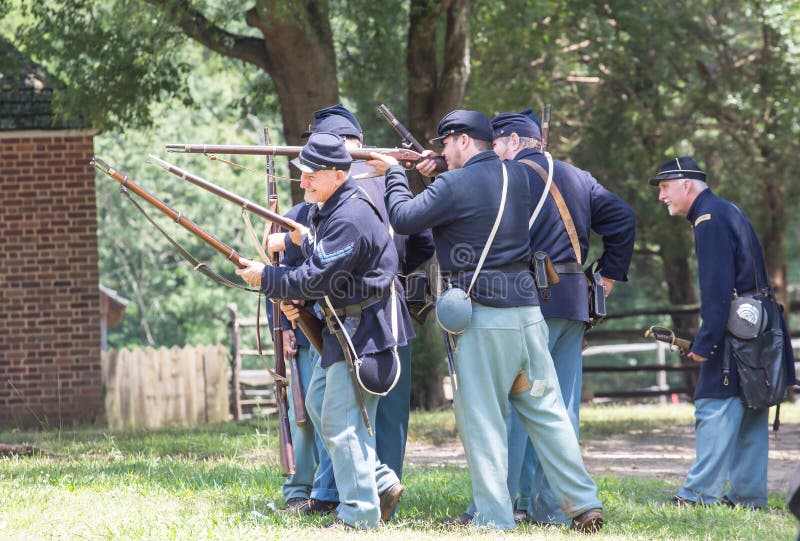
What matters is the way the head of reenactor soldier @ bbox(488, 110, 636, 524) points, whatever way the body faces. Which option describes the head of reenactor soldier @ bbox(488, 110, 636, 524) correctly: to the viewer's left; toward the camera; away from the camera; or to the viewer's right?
to the viewer's left

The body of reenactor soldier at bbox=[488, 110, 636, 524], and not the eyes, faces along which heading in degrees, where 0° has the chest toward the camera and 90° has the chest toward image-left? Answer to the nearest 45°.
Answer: approximately 135°

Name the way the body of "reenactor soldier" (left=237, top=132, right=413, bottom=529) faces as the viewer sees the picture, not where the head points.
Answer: to the viewer's left

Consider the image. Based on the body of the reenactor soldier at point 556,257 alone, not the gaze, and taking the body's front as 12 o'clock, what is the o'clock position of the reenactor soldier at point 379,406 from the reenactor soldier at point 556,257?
the reenactor soldier at point 379,406 is roughly at 10 o'clock from the reenactor soldier at point 556,257.

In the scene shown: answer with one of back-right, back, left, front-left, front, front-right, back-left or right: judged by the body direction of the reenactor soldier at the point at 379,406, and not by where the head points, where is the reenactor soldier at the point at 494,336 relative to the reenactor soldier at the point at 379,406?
back-left

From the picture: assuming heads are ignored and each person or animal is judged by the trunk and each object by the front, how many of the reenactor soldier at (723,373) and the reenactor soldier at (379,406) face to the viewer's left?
2

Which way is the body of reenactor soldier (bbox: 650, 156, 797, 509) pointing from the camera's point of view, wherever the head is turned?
to the viewer's left

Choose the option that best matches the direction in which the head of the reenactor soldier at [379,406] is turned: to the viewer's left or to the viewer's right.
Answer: to the viewer's left

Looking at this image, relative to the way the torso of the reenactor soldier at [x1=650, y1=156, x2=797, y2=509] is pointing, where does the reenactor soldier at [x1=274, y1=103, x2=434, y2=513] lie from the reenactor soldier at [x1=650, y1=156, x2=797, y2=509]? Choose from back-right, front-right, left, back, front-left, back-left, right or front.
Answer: front-left

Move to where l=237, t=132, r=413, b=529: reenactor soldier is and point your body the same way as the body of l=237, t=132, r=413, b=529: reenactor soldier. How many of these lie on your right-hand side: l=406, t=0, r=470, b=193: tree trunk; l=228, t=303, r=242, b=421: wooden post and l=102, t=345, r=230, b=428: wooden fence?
3

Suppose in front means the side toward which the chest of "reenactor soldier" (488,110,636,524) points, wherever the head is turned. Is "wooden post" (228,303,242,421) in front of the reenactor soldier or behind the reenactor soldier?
in front

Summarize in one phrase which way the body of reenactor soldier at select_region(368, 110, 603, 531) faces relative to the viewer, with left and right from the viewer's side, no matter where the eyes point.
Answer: facing away from the viewer and to the left of the viewer

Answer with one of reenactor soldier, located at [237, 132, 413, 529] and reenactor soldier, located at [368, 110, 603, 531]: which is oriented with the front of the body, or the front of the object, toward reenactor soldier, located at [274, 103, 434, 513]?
reenactor soldier, located at [368, 110, 603, 531]

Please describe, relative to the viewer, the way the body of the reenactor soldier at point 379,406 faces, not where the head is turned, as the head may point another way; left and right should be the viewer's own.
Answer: facing to the left of the viewer

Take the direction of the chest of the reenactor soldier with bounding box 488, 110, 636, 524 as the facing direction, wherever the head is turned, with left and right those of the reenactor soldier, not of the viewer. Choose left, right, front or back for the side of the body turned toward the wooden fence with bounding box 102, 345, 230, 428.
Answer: front

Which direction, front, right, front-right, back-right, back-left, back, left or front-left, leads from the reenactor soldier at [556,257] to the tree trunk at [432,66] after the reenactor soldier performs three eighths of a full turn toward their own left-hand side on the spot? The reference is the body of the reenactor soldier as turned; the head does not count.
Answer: back
